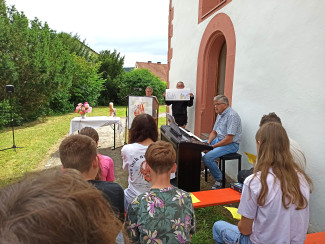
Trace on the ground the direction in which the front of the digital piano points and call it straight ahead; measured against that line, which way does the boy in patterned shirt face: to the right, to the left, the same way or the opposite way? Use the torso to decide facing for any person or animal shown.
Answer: to the left

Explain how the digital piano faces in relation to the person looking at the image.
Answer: facing to the right of the viewer

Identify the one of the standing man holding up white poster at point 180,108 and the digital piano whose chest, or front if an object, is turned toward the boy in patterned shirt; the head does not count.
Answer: the standing man holding up white poster

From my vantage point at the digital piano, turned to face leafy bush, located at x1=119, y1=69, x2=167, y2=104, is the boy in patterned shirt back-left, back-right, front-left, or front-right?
back-left

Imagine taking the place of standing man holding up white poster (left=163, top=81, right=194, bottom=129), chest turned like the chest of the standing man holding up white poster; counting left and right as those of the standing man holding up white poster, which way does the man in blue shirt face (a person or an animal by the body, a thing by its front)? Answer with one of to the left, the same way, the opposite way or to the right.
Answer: to the right

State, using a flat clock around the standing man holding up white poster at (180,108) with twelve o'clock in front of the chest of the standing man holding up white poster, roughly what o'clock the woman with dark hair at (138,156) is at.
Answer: The woman with dark hair is roughly at 12 o'clock from the standing man holding up white poster.

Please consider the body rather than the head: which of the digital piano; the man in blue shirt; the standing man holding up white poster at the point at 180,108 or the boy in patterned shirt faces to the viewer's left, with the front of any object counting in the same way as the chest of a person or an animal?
the man in blue shirt

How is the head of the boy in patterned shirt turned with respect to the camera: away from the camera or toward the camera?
away from the camera

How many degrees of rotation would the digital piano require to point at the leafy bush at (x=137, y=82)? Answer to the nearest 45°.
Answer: approximately 90° to its left

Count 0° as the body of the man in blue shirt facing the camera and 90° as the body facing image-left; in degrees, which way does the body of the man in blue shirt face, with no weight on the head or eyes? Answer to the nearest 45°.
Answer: approximately 90°

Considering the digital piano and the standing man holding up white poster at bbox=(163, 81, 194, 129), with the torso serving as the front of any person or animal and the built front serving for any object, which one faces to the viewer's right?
the digital piano

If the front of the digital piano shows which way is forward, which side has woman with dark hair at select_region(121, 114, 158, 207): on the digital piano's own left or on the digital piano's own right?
on the digital piano's own right
